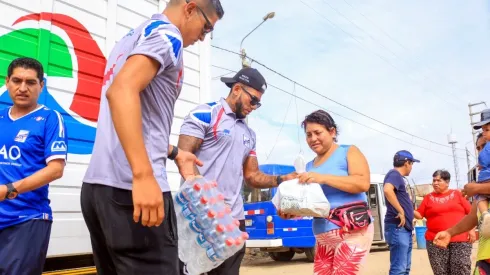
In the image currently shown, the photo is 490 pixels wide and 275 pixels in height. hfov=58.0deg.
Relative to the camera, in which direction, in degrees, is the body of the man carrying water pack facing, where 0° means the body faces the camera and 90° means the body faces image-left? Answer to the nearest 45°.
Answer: approximately 315°

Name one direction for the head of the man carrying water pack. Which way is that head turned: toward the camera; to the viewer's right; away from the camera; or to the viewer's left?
to the viewer's right

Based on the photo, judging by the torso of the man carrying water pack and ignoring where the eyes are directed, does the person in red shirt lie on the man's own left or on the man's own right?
on the man's own left

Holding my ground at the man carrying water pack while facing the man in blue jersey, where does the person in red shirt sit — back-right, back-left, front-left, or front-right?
back-right
